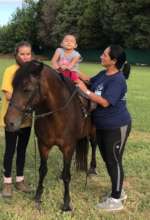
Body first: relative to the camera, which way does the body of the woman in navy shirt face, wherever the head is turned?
to the viewer's left

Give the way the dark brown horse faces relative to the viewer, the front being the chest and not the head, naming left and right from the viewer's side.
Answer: facing the viewer and to the left of the viewer

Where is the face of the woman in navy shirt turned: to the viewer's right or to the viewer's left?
to the viewer's left

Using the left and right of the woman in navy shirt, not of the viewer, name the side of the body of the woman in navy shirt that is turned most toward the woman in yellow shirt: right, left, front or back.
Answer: front

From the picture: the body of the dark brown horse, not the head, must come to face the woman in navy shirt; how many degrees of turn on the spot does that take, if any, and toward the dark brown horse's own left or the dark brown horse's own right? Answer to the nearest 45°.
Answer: approximately 135° to the dark brown horse's own left

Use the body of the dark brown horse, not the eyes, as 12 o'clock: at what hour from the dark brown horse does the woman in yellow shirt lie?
The woman in yellow shirt is roughly at 3 o'clock from the dark brown horse.

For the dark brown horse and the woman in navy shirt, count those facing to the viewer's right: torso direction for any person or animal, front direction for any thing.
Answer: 0

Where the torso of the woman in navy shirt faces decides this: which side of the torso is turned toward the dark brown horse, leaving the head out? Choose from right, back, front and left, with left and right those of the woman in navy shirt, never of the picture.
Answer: front
